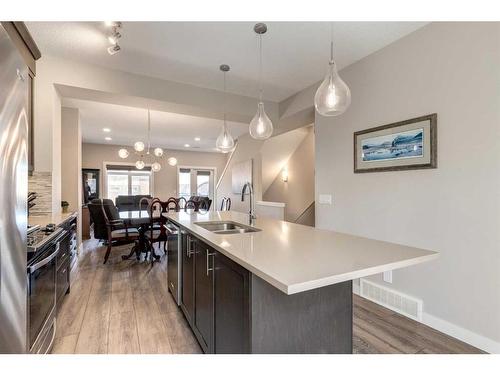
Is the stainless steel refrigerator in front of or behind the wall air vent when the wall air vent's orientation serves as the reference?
in front

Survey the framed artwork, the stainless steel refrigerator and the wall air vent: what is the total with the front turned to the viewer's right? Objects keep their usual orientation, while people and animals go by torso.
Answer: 1

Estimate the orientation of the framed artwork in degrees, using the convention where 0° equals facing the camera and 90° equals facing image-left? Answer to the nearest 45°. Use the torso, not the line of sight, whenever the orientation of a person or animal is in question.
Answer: approximately 45°

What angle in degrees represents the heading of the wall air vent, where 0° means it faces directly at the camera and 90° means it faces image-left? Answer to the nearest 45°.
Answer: approximately 45°

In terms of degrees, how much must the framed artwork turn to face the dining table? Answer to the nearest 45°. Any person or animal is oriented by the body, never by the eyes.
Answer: approximately 45° to its right

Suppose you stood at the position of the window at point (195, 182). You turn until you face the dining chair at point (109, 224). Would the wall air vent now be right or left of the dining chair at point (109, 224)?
left

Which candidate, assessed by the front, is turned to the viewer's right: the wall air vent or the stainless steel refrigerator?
the stainless steel refrigerator

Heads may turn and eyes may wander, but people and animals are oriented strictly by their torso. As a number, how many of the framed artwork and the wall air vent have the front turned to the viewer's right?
0

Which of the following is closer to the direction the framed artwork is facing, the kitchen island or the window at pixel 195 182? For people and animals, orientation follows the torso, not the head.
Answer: the kitchen island

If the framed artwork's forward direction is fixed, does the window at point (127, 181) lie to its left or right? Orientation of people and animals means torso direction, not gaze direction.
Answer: on its right

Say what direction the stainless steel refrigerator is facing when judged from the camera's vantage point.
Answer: facing to the right of the viewer

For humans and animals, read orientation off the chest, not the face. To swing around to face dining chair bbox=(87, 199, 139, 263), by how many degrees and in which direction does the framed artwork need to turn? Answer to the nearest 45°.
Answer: approximately 45° to its right

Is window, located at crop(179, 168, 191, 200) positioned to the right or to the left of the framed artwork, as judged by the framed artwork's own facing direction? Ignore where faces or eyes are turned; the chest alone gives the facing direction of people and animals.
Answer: on its right
